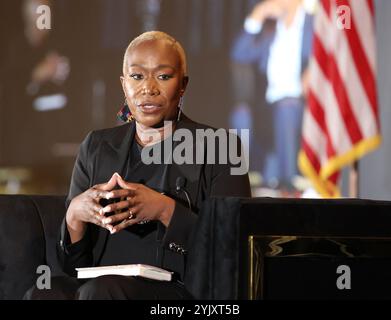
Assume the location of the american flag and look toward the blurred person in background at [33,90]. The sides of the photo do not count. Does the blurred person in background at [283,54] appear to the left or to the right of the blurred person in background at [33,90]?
right
